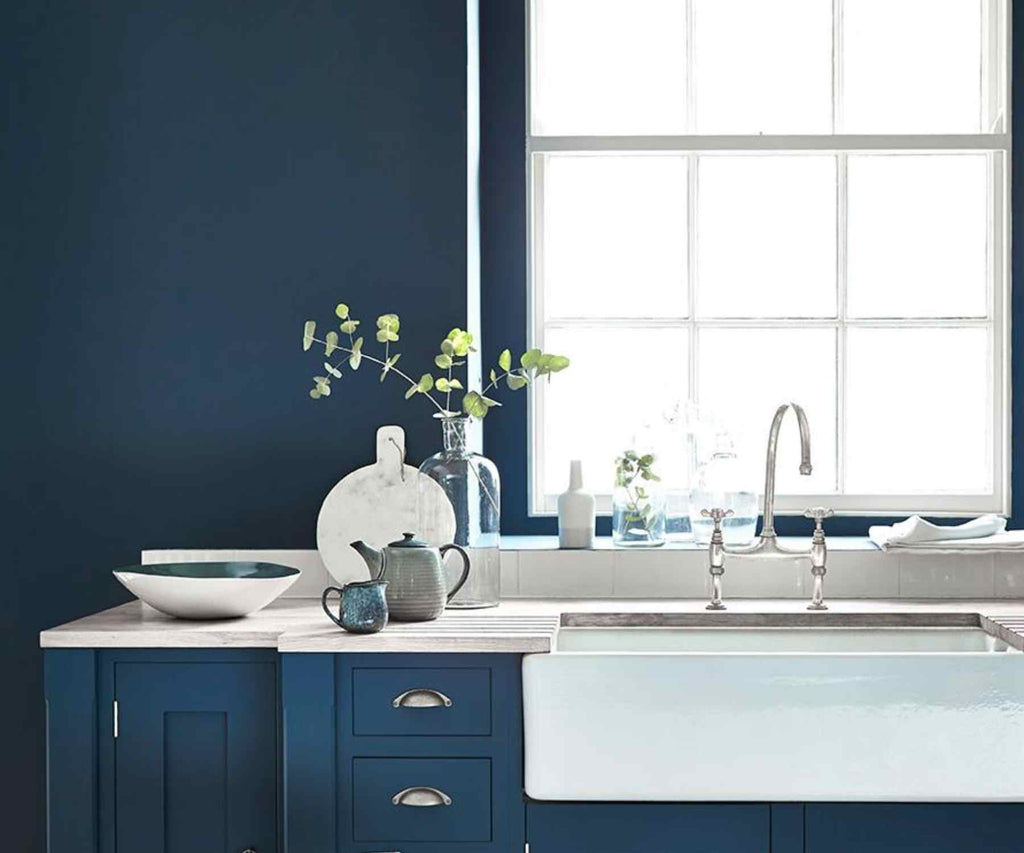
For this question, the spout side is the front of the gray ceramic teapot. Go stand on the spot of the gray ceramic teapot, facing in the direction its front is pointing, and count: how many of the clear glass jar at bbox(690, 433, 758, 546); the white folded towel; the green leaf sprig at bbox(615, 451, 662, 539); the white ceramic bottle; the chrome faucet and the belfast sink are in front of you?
0

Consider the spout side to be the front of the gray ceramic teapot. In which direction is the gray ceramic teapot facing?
to the viewer's left

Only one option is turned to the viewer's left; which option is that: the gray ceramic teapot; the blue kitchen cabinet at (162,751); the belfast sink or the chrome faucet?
the gray ceramic teapot

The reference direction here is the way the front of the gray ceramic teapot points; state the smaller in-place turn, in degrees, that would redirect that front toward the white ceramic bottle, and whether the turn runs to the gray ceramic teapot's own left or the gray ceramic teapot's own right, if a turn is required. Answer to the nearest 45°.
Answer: approximately 135° to the gray ceramic teapot's own right

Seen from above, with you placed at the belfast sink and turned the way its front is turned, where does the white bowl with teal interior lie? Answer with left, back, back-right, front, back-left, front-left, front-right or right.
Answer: right

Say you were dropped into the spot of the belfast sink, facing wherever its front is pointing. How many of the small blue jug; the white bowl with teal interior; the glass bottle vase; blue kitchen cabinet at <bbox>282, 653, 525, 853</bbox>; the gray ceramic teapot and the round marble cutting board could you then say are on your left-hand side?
0

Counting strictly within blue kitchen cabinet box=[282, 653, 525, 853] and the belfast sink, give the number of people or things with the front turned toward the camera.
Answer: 2

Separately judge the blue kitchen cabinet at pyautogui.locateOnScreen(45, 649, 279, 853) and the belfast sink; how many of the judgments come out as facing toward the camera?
2

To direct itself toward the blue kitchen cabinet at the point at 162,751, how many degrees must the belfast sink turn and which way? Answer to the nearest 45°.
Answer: approximately 90° to its right

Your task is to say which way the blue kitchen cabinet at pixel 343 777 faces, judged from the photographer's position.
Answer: facing the viewer

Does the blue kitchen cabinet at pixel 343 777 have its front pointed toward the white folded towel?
no

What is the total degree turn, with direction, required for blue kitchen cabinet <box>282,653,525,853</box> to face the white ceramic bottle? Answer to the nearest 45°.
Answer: approximately 135° to its left

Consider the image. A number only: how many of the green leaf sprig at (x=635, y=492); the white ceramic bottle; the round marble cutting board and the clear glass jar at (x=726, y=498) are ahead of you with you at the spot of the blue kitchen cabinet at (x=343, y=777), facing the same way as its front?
0

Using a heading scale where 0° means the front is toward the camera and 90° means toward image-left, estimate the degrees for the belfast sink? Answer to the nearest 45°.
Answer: approximately 0°

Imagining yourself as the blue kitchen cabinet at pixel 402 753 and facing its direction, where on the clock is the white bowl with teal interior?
The white bowl with teal interior is roughly at 4 o'clock from the blue kitchen cabinet.

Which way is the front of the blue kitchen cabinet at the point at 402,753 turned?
toward the camera

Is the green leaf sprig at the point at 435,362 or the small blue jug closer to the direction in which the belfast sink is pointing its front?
the small blue jug
